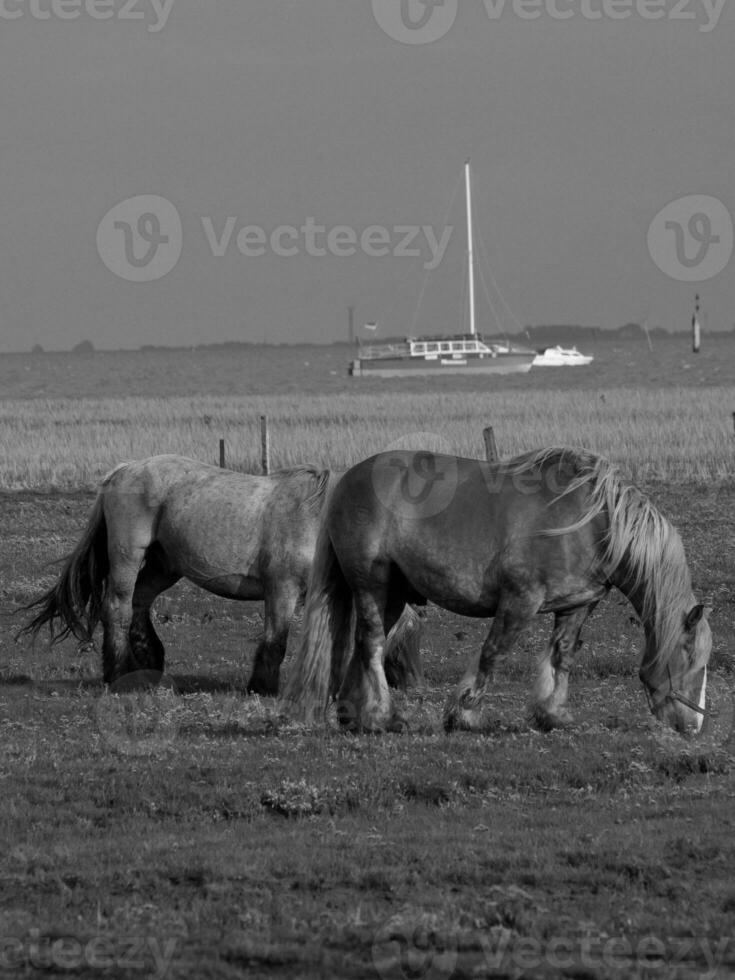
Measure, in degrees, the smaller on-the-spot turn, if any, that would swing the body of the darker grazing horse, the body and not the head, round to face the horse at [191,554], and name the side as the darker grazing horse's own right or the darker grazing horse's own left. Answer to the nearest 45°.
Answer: approximately 135° to the darker grazing horse's own left

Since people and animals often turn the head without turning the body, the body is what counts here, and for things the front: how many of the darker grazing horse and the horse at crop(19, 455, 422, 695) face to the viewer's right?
2

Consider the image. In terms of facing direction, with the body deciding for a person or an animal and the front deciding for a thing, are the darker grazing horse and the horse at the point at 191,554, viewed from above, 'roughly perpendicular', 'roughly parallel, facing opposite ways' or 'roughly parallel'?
roughly parallel

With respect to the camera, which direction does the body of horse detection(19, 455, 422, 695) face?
to the viewer's right

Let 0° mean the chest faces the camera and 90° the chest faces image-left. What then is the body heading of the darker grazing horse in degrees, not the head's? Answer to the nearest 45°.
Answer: approximately 270°

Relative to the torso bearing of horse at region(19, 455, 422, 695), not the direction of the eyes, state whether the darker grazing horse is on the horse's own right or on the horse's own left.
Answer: on the horse's own right
